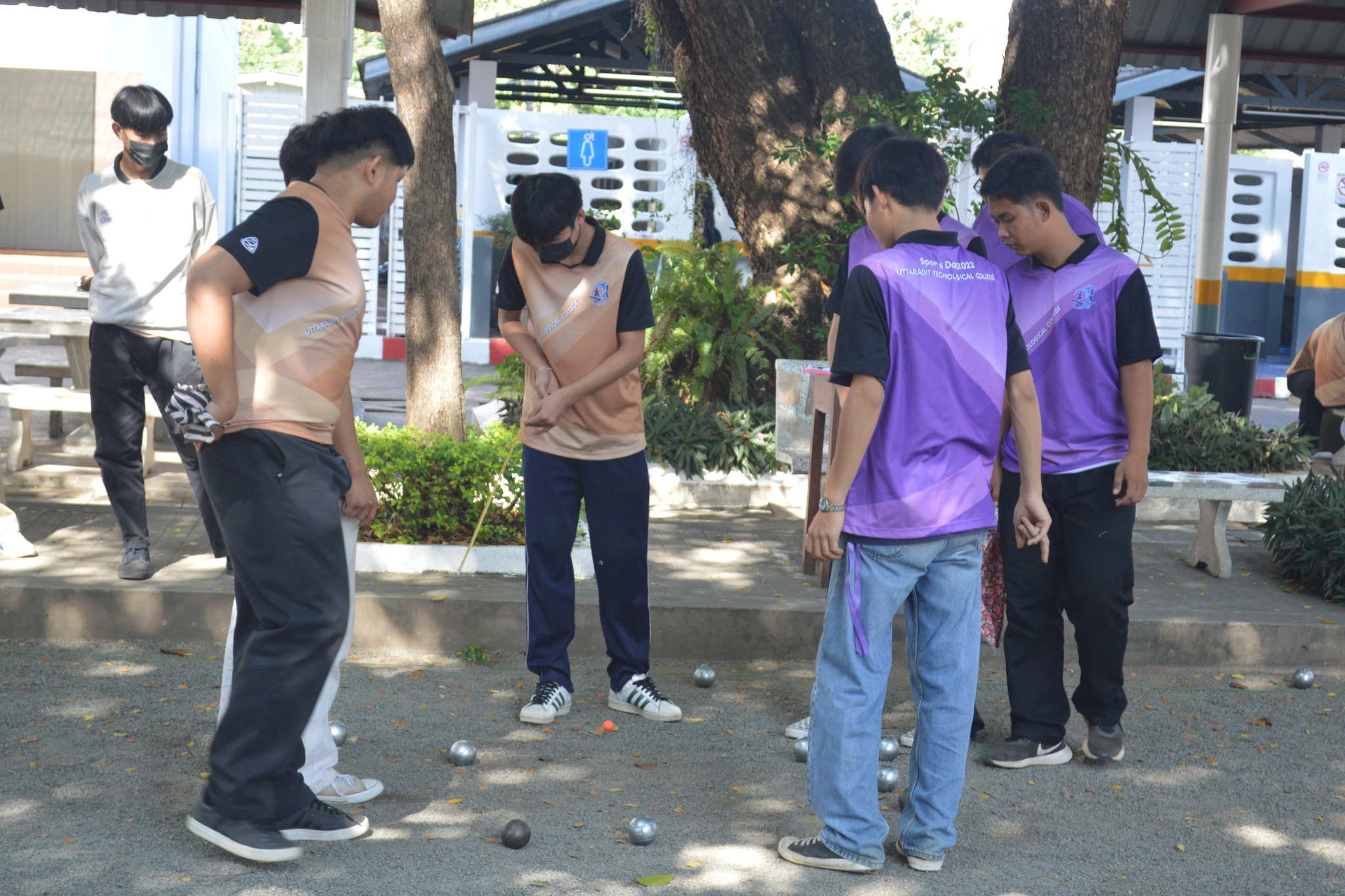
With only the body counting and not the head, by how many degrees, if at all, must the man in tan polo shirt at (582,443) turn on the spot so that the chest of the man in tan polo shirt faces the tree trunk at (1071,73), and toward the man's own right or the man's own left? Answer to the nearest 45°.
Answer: approximately 135° to the man's own left

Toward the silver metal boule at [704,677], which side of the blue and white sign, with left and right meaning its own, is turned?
front

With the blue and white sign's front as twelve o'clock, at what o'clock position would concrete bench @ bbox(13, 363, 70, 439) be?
The concrete bench is roughly at 1 o'clock from the blue and white sign.

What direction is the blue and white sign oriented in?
toward the camera

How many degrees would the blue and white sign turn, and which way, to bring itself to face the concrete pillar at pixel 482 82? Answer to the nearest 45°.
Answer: approximately 135° to its right

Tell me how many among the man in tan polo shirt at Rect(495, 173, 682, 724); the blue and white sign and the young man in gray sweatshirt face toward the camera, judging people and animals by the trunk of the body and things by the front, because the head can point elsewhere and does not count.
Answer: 3

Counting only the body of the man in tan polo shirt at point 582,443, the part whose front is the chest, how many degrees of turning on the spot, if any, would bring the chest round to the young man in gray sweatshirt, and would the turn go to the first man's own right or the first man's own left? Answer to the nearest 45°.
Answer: approximately 135° to the first man's own right

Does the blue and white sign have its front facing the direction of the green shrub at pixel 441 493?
yes

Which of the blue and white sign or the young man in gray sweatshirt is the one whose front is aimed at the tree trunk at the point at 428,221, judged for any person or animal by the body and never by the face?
the blue and white sign

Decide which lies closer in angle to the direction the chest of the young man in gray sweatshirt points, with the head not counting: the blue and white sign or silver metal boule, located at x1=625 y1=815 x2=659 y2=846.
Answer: the silver metal boule

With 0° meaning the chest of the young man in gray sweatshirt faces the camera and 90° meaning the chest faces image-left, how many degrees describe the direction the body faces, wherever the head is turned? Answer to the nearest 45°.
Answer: approximately 0°
